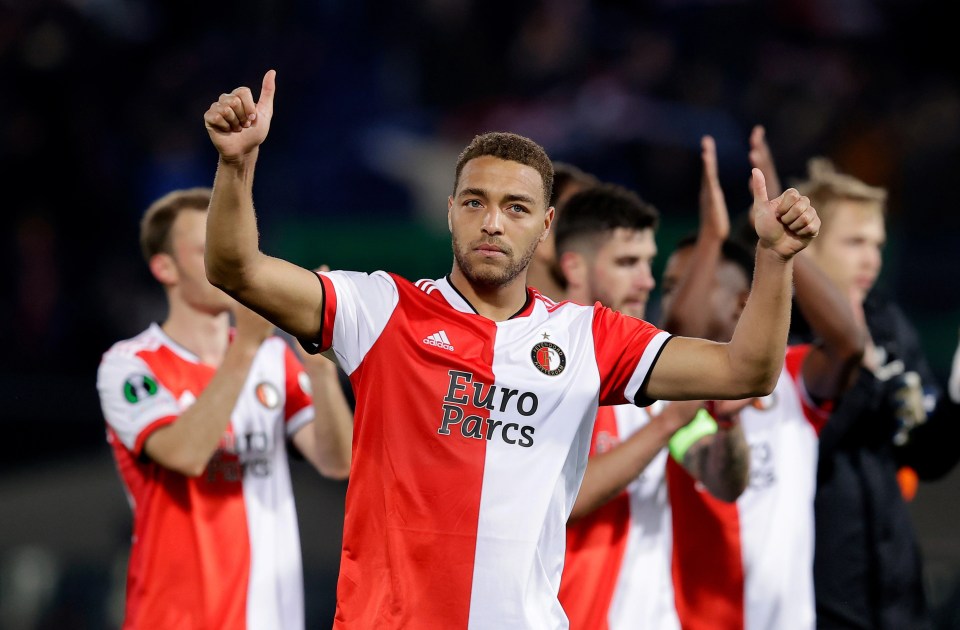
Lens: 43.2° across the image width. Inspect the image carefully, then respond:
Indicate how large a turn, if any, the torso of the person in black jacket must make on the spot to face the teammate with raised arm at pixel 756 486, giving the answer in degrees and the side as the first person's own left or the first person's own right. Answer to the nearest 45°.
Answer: approximately 90° to the first person's own right

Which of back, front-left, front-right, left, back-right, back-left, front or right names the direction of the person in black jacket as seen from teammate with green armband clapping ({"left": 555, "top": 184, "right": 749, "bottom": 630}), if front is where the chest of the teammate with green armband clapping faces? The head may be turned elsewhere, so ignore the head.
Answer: left

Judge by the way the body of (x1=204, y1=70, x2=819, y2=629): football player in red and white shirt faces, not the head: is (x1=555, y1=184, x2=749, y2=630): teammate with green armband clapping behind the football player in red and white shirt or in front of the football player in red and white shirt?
behind

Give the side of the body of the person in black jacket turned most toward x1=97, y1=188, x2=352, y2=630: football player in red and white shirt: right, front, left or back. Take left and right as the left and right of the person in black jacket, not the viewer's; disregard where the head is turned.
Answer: right

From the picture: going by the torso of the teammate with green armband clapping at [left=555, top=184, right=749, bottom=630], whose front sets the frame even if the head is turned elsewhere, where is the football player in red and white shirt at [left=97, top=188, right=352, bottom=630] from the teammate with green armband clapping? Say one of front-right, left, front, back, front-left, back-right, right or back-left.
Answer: back-right

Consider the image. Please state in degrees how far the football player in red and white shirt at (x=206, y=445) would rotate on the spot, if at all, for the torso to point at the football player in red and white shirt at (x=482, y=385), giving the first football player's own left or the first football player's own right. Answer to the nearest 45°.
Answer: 0° — they already face them

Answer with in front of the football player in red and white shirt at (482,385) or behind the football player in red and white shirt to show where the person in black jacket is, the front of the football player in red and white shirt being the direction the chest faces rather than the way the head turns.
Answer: behind

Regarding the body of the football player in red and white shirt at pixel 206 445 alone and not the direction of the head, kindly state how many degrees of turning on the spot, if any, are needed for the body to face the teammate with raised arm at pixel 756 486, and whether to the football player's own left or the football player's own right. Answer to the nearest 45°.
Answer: approximately 45° to the football player's own left

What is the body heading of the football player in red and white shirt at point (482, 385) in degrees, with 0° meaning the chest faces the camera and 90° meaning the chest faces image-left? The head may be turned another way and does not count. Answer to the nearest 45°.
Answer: approximately 0°

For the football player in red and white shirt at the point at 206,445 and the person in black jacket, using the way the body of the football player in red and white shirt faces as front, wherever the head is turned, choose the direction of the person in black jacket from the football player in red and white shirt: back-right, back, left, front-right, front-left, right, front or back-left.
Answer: front-left

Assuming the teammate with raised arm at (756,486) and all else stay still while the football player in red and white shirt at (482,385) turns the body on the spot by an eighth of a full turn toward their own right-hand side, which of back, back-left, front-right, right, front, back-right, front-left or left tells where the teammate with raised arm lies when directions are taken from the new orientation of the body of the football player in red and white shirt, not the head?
back
